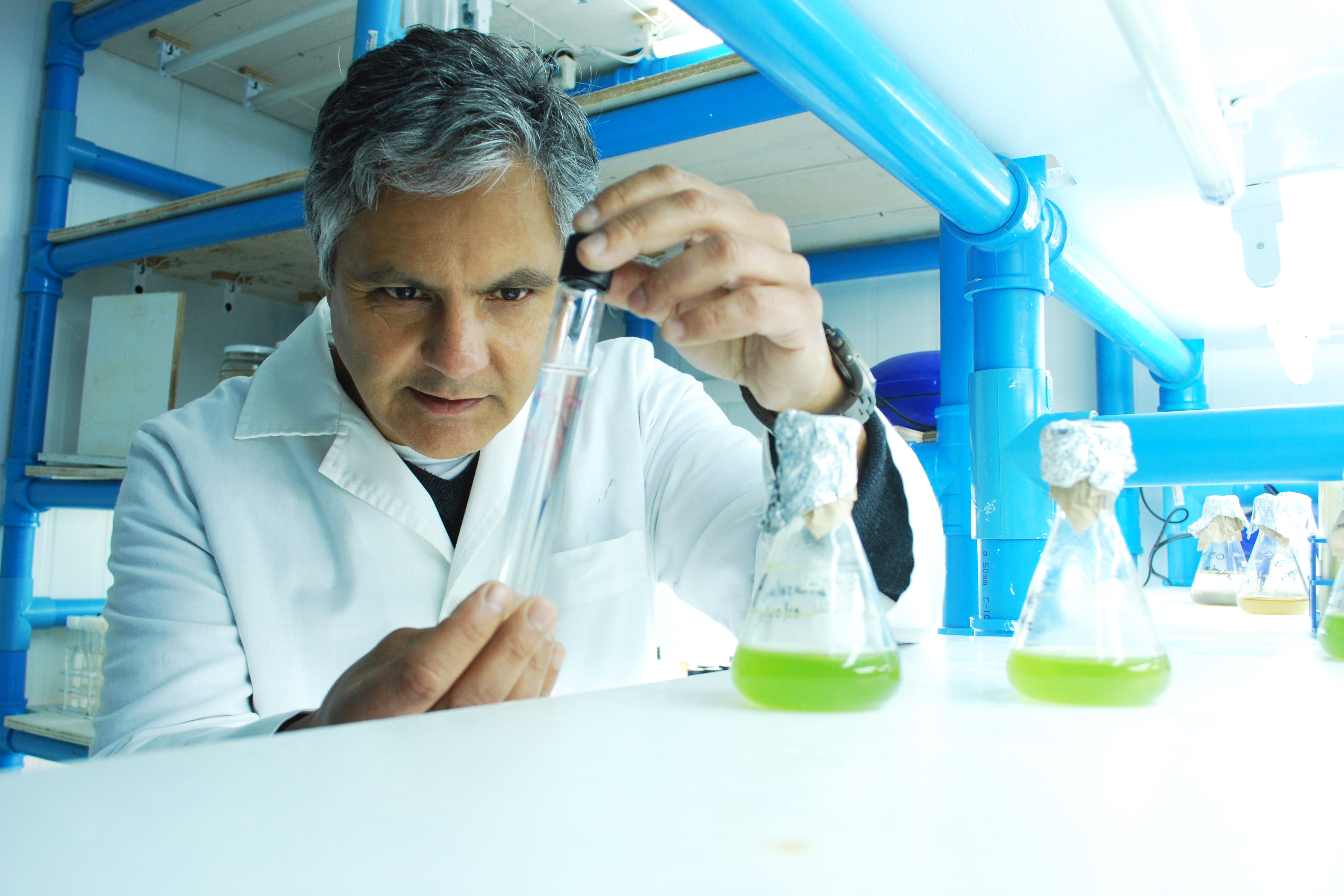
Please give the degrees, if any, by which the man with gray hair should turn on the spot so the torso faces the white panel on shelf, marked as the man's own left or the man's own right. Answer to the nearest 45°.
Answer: approximately 135° to the man's own right

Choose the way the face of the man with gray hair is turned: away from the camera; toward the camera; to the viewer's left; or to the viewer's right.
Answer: toward the camera

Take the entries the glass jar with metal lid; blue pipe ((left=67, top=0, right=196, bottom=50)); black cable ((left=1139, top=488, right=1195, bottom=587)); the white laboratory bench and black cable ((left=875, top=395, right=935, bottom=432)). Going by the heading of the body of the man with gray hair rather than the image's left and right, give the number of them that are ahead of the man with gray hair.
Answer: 1

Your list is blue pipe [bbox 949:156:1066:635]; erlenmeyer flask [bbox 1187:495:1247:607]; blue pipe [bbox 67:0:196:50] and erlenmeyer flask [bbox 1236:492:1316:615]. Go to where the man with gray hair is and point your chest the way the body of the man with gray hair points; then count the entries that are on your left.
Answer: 3

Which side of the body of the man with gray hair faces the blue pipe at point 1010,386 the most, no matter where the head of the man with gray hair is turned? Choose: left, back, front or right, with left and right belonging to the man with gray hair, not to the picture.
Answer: left

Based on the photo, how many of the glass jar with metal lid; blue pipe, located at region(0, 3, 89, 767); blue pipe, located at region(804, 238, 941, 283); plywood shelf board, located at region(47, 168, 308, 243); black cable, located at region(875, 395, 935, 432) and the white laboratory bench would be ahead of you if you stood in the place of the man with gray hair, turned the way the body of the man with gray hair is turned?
1

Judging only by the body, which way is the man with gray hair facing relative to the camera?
toward the camera

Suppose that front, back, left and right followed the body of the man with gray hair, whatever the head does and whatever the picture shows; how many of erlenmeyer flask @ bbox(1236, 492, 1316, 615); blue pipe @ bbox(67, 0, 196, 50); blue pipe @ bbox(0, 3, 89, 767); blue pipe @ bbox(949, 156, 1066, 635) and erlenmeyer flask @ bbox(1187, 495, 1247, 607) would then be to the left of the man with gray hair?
3

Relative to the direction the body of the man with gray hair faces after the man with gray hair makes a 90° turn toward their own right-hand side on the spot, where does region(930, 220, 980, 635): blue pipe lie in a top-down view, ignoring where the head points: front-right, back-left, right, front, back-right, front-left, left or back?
back-right

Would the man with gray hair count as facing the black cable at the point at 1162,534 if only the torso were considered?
no

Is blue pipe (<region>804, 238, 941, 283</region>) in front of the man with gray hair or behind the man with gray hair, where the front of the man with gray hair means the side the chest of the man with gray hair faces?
behind

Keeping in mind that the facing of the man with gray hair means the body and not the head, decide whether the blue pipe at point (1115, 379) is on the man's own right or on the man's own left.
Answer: on the man's own left

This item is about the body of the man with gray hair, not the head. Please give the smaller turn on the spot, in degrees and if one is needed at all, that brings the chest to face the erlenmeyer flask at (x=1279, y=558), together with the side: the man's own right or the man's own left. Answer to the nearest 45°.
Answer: approximately 90° to the man's own left

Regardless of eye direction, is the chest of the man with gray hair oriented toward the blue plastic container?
no

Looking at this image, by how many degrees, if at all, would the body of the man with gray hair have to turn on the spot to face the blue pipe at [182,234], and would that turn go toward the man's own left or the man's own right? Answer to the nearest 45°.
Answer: approximately 135° to the man's own right

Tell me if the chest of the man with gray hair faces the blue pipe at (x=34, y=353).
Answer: no

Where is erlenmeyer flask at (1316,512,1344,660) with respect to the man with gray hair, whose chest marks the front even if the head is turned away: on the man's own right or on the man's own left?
on the man's own left
